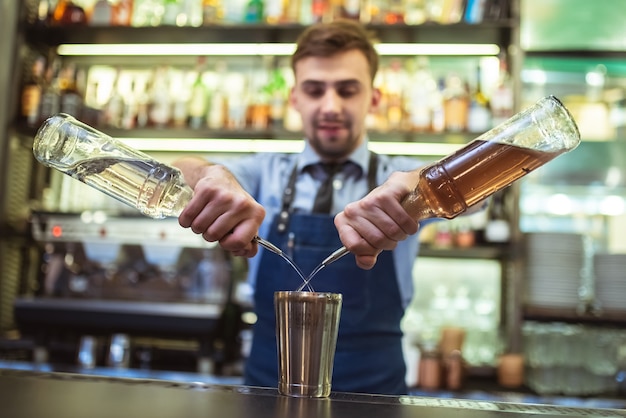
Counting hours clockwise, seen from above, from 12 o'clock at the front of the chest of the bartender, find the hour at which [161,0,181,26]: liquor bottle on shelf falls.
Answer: The liquor bottle on shelf is roughly at 5 o'clock from the bartender.

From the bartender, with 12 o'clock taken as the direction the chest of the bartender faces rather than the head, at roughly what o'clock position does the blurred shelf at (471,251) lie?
The blurred shelf is roughly at 7 o'clock from the bartender.

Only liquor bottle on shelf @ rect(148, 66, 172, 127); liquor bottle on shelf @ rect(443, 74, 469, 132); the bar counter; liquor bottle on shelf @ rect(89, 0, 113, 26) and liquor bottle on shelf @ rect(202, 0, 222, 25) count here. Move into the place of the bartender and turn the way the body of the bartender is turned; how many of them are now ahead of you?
1

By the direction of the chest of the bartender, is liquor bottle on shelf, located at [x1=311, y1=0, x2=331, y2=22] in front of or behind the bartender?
behind

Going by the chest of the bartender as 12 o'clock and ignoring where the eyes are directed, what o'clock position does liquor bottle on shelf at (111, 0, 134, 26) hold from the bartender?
The liquor bottle on shelf is roughly at 5 o'clock from the bartender.

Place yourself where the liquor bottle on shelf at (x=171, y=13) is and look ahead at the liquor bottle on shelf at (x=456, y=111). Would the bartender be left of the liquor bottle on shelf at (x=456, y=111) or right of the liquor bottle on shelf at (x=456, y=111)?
right

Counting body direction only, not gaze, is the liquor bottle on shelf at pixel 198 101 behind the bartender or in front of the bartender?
behind

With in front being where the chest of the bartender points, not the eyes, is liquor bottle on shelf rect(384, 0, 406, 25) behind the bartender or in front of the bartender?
behind

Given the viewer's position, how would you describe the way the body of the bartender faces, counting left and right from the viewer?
facing the viewer

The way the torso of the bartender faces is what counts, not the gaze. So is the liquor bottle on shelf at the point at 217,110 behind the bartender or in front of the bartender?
behind

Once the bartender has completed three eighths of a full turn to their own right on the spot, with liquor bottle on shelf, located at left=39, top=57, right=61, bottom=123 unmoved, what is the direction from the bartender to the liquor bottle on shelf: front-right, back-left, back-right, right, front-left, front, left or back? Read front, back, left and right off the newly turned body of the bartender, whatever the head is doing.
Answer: front

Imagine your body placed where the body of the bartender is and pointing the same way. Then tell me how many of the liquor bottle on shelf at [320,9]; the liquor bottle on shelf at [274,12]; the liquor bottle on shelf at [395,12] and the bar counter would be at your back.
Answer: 3

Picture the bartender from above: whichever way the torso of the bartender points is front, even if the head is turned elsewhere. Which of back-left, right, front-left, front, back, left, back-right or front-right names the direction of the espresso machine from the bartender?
back-right
